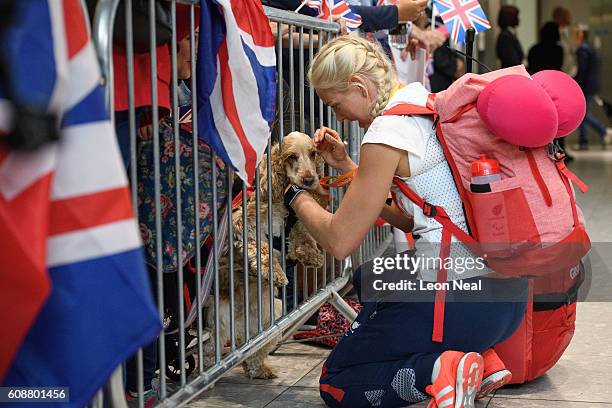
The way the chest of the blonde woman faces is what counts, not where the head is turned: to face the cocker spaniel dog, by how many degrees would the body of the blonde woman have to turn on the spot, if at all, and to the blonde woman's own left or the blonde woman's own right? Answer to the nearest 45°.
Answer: approximately 45° to the blonde woman's own right

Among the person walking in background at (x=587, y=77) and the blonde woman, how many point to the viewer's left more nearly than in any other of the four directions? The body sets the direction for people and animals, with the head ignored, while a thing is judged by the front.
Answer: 2

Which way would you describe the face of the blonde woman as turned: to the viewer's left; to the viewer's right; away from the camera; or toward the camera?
to the viewer's left

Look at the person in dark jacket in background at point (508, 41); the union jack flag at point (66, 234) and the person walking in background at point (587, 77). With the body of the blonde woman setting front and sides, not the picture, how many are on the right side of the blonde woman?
2

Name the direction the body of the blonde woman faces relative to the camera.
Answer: to the viewer's left

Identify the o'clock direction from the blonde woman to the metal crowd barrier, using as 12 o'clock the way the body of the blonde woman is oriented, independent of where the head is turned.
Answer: The metal crowd barrier is roughly at 12 o'clock from the blonde woman.

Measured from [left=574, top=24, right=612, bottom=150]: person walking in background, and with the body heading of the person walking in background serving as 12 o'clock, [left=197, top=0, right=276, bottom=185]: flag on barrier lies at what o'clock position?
The flag on barrier is roughly at 9 o'clock from the person walking in background.

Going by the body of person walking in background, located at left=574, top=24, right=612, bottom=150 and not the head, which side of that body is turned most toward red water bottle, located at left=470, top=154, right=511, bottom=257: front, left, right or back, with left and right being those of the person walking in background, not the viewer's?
left

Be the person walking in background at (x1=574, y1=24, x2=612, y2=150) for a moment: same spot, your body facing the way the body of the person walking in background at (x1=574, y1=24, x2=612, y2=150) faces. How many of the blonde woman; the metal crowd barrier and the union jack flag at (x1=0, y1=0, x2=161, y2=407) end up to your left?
3

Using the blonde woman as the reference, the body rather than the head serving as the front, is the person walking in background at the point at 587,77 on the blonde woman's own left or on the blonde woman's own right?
on the blonde woman's own right

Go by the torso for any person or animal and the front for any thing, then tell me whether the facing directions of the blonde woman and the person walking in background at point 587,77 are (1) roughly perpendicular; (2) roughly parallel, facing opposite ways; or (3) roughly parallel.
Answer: roughly parallel
